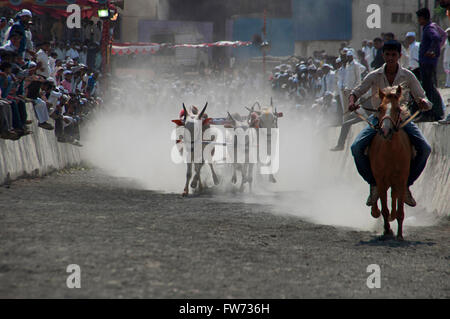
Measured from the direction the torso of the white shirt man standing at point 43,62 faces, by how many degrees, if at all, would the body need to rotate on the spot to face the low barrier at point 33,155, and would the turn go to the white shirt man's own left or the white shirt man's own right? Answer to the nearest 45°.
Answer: approximately 90° to the white shirt man's own right

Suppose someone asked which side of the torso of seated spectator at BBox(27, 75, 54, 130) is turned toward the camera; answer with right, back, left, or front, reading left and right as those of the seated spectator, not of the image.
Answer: right

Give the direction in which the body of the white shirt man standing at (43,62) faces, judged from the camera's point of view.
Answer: to the viewer's right

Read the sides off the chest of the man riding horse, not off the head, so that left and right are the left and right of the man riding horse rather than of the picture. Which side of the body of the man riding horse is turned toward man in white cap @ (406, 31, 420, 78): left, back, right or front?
back

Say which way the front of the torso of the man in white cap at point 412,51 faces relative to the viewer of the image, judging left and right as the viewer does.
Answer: facing to the left of the viewer

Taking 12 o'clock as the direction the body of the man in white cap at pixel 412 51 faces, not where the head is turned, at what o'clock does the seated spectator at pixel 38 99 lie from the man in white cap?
The seated spectator is roughly at 11 o'clock from the man in white cap.

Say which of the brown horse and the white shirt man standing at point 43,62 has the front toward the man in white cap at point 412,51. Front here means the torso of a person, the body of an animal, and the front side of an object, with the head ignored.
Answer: the white shirt man standing

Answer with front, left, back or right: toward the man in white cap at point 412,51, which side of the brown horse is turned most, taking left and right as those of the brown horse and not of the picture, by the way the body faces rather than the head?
back

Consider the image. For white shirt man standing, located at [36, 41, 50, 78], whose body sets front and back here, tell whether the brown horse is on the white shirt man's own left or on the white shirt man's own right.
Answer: on the white shirt man's own right

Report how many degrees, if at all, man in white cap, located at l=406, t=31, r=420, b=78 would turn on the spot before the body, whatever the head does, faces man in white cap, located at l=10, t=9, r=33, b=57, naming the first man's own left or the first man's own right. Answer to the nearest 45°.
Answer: approximately 45° to the first man's own left

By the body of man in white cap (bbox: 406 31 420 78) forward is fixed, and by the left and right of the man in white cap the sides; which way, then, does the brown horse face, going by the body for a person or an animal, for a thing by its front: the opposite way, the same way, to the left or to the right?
to the left
